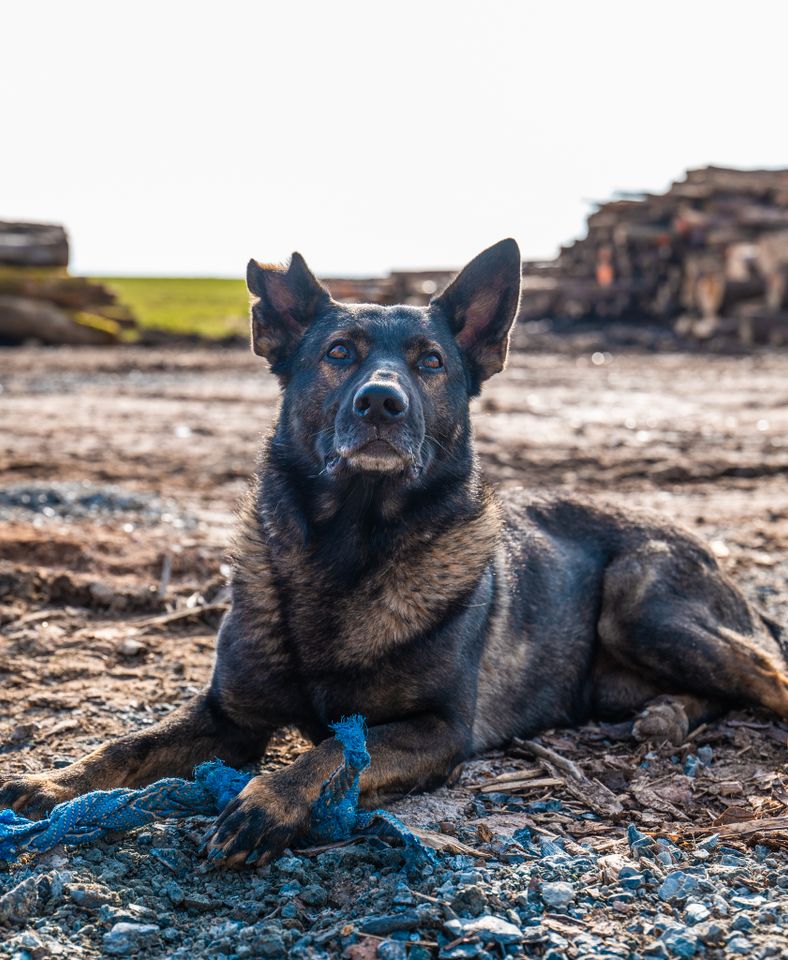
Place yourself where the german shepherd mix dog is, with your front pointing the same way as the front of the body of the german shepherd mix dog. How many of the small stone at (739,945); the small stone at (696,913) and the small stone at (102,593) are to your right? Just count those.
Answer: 1

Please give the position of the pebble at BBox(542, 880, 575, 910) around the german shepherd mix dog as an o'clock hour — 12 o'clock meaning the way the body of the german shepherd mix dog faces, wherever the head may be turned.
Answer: The pebble is roughly at 10 o'clock from the german shepherd mix dog.

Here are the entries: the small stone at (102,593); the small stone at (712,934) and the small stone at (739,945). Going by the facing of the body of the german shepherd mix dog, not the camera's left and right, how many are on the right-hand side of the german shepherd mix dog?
1

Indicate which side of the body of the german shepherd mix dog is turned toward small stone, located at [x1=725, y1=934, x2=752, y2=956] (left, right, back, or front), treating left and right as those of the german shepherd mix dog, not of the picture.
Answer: left

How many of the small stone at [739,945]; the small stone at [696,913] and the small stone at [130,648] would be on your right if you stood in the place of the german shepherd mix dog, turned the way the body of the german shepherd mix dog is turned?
1

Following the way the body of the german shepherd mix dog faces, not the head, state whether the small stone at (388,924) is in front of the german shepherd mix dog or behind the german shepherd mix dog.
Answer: in front

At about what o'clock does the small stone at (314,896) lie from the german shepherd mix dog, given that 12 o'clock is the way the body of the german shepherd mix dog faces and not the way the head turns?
The small stone is roughly at 11 o'clock from the german shepherd mix dog.

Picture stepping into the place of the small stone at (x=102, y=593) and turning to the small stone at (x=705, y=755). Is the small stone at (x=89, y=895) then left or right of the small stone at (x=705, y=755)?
right

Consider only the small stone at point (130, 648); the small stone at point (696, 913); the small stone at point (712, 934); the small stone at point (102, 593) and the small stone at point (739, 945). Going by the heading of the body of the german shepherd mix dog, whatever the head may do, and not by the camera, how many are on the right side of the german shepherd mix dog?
2

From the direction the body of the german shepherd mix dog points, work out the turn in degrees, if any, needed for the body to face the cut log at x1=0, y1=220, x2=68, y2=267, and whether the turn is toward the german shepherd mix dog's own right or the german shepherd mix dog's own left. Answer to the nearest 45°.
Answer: approximately 135° to the german shepherd mix dog's own right

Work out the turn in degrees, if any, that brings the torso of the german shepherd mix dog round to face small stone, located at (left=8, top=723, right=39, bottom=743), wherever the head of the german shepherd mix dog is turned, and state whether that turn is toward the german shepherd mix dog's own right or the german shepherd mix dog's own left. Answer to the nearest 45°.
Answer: approximately 45° to the german shepherd mix dog's own right

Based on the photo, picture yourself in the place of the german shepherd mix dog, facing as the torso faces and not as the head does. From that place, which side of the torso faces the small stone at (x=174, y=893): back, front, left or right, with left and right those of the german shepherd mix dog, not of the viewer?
front

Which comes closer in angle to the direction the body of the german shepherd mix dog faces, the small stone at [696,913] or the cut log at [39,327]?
the small stone

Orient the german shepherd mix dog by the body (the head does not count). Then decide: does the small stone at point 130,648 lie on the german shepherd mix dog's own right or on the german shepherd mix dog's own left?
on the german shepherd mix dog's own right

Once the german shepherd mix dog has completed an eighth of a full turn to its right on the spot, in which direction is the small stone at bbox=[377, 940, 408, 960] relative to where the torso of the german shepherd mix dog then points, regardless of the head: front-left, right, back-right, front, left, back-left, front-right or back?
left

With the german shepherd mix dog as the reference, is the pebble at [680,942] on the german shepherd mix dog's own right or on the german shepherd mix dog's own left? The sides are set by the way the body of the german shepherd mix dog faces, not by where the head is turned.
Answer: on the german shepherd mix dog's own left

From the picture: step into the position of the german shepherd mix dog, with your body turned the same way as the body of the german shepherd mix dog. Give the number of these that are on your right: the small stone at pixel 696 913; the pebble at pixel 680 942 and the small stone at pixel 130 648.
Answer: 1

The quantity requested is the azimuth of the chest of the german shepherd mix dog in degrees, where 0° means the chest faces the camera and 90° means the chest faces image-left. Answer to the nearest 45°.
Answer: approximately 45°
